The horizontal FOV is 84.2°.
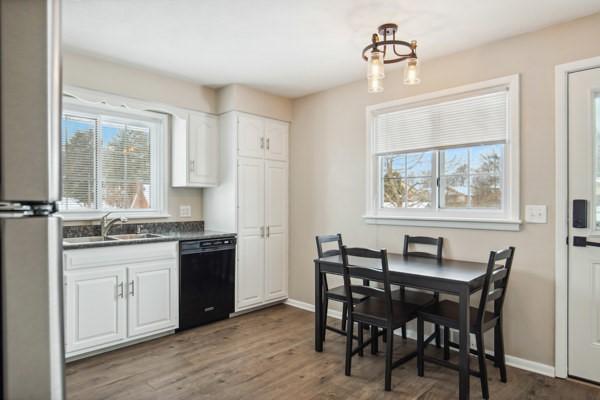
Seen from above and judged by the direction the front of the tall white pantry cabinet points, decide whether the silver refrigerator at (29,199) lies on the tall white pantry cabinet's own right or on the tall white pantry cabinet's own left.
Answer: on the tall white pantry cabinet's own right

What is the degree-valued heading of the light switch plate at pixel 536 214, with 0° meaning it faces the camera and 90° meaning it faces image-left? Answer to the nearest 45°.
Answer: approximately 0°

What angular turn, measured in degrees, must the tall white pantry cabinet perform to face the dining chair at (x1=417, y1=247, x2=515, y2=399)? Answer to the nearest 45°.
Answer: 0° — it already faces it

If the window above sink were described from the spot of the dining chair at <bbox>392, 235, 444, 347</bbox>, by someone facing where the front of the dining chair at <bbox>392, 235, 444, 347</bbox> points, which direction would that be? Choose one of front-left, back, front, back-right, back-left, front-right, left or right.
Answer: front-right

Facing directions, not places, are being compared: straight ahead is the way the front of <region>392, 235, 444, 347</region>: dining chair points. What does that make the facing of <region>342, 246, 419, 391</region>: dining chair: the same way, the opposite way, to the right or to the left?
the opposite way

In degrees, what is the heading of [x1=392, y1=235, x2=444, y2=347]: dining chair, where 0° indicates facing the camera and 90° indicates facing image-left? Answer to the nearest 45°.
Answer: approximately 45°

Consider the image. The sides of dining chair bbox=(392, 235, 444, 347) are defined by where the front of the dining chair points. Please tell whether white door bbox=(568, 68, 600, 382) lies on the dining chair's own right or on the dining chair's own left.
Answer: on the dining chair's own left
